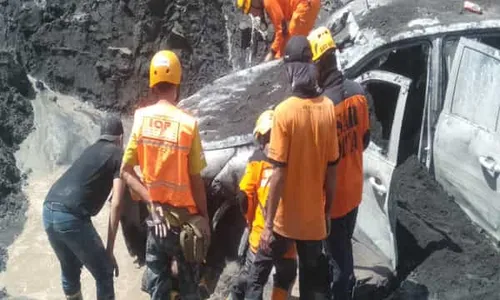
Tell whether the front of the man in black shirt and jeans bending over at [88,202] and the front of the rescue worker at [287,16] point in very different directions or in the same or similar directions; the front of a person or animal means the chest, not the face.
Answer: very different directions

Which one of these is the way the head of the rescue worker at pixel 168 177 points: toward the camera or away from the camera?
away from the camera

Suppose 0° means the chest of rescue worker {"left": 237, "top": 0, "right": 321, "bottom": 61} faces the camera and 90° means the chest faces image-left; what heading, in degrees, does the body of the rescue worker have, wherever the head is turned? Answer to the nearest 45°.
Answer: approximately 45°

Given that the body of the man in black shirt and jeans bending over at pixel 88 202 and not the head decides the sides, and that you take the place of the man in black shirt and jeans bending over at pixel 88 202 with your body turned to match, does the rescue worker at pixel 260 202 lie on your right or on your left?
on your right

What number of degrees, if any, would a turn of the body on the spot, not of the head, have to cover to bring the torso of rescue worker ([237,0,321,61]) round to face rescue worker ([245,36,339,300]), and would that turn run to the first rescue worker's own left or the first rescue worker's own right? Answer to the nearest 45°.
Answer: approximately 45° to the first rescue worker's own left

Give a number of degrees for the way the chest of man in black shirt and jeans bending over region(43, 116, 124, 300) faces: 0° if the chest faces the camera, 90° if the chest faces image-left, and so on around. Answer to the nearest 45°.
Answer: approximately 225°

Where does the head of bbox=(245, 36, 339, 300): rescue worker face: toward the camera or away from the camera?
away from the camera
